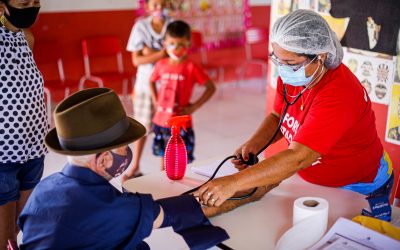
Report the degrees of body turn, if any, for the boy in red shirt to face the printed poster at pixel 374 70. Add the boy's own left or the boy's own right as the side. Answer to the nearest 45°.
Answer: approximately 45° to the boy's own left

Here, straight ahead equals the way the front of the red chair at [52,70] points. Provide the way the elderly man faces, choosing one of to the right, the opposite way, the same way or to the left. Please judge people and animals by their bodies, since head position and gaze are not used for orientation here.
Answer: to the left

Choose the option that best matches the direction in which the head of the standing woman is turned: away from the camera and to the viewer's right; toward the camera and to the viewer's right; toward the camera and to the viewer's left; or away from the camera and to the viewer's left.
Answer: toward the camera and to the viewer's right

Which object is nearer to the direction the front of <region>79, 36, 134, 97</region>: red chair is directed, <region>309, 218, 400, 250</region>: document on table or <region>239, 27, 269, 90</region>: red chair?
the document on table

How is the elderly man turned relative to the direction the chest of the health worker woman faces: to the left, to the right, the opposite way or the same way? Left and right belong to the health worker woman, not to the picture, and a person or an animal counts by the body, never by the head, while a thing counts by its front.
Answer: the opposite way

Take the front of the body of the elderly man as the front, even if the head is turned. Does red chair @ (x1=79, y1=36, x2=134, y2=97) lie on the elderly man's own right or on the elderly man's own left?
on the elderly man's own left

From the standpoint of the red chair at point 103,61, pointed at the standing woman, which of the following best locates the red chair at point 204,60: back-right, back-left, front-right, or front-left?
back-left

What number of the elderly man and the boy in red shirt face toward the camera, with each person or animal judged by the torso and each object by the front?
1

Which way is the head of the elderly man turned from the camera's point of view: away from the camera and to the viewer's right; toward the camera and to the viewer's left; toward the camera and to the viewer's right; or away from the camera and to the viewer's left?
away from the camera and to the viewer's right

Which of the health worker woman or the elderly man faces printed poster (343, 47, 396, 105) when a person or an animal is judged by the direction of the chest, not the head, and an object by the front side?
the elderly man

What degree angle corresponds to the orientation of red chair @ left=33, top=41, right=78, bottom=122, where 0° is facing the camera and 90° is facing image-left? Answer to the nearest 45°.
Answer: approximately 315°

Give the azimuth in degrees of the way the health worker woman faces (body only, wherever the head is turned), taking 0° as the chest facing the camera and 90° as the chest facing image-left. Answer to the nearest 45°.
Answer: approximately 45°

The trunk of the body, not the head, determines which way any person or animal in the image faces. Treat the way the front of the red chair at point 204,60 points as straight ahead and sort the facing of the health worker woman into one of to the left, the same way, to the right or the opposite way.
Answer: to the right

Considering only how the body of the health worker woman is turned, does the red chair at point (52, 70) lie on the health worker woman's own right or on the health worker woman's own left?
on the health worker woman's own right

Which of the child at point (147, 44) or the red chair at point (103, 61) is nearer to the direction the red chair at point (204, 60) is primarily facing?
the child
